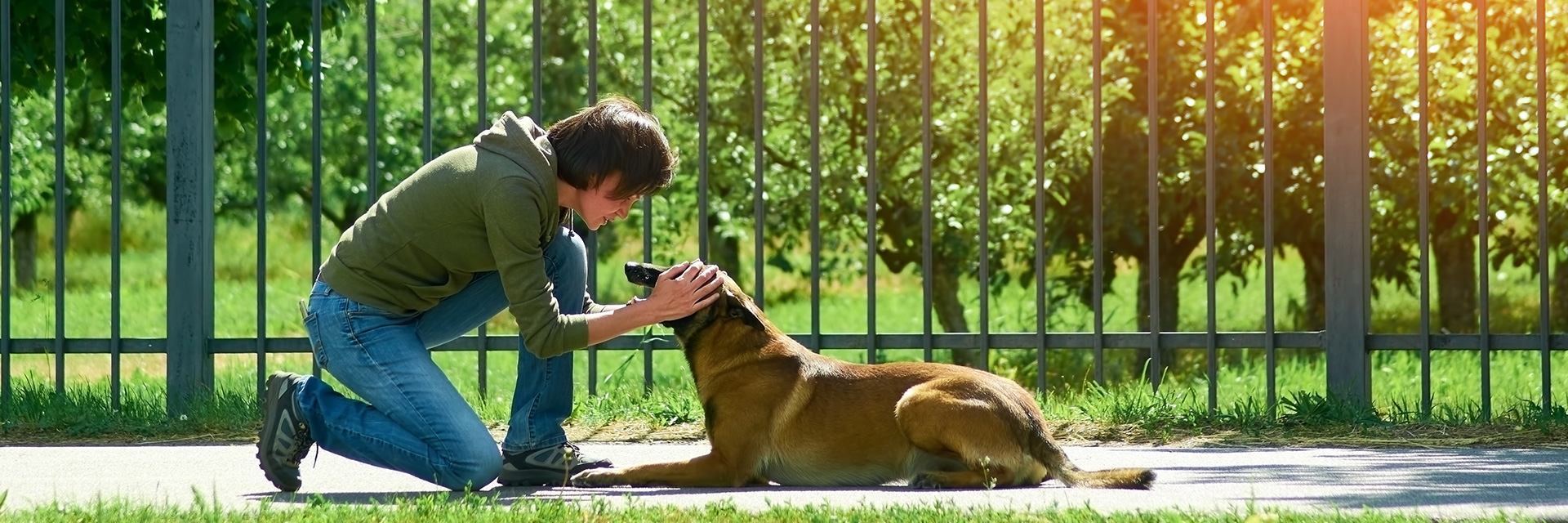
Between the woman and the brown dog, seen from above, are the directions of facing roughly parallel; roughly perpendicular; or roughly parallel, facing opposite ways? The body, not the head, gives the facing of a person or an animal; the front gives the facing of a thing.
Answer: roughly parallel, facing opposite ways

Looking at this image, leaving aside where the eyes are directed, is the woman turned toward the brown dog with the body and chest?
yes

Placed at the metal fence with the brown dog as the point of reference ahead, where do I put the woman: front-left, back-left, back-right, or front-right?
front-right

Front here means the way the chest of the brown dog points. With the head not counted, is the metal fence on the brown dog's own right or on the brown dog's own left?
on the brown dog's own right

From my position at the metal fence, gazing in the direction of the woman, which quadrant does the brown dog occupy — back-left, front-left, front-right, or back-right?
front-left

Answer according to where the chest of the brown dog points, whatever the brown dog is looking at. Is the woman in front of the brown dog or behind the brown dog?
in front

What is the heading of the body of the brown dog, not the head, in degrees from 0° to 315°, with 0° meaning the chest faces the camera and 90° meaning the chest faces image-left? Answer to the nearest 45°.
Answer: approximately 90°

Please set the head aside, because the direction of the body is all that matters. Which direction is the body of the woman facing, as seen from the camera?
to the viewer's right

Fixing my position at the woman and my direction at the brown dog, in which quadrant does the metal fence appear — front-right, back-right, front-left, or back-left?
front-left

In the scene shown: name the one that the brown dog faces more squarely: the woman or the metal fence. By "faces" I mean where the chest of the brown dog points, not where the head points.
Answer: the woman

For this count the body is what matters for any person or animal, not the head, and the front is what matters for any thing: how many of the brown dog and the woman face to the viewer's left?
1

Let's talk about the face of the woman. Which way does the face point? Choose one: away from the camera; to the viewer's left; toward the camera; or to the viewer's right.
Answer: to the viewer's right
